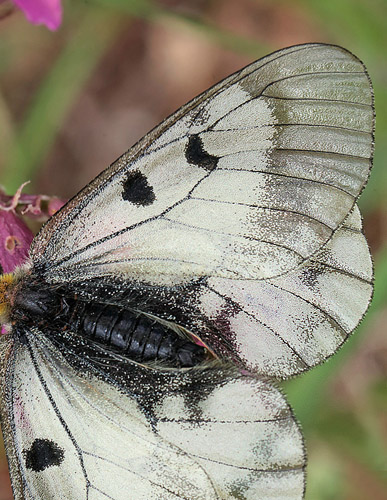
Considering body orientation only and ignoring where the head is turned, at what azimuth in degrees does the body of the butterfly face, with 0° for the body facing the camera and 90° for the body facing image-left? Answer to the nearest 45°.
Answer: approximately 90°
